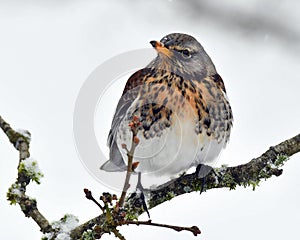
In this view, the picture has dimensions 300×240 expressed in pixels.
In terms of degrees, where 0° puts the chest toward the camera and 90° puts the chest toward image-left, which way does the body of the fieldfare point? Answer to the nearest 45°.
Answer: approximately 0°
